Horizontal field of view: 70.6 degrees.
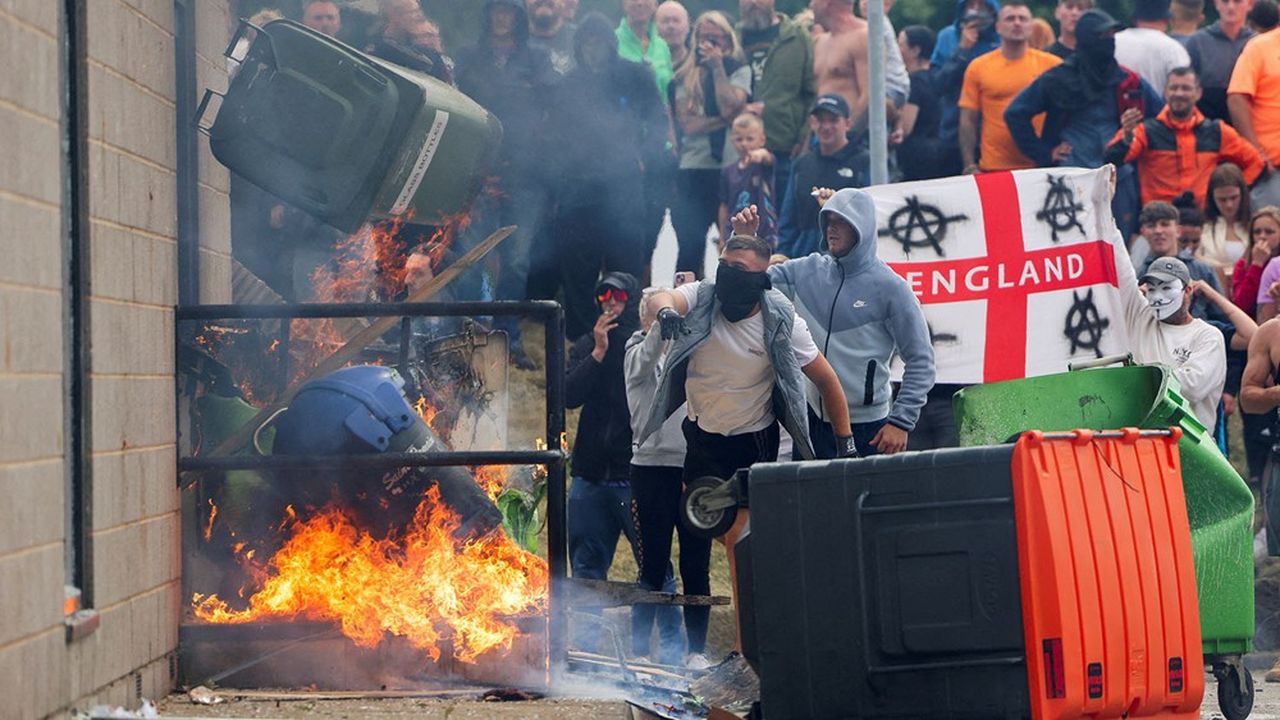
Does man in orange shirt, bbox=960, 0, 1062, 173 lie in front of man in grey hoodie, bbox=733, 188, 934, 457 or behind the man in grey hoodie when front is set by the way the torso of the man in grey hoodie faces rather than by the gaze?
behind

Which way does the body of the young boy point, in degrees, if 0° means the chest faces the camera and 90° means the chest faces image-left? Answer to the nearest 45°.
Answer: approximately 0°

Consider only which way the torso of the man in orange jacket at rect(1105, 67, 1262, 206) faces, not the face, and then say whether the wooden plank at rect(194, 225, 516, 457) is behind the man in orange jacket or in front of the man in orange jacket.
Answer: in front

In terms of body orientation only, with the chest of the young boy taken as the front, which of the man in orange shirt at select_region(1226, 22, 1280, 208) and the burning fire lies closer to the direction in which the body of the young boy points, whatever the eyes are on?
the burning fire

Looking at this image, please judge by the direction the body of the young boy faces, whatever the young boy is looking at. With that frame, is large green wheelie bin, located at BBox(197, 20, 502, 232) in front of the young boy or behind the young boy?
in front

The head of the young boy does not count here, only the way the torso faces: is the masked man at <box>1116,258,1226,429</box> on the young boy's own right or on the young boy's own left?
on the young boy's own left
